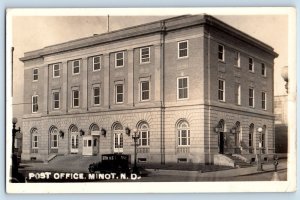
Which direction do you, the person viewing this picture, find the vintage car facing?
facing to the left of the viewer
